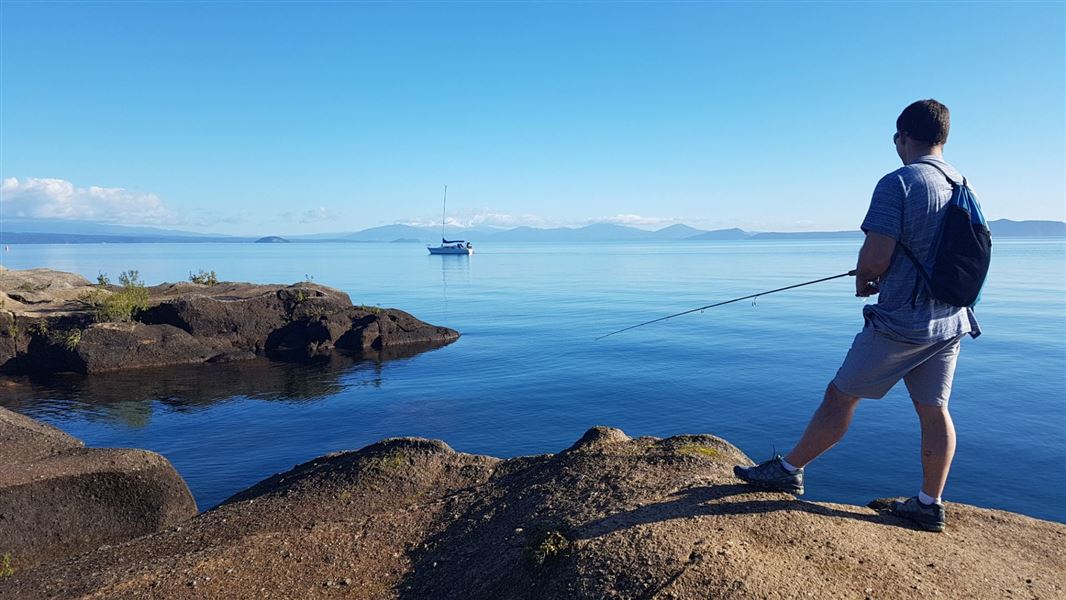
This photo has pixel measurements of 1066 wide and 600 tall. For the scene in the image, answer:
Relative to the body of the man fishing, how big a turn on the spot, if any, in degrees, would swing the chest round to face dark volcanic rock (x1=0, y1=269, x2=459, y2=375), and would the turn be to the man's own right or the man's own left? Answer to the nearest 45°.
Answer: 0° — they already face it

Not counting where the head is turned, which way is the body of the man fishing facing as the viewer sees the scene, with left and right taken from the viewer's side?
facing away from the viewer and to the left of the viewer

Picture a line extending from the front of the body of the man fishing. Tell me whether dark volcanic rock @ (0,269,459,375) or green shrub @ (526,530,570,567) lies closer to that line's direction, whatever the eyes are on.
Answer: the dark volcanic rock

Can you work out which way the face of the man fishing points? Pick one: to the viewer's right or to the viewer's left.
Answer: to the viewer's left
